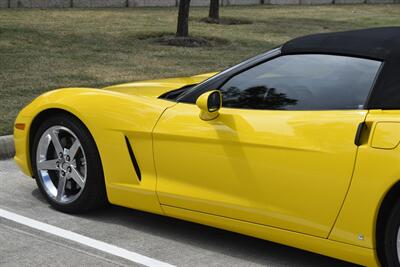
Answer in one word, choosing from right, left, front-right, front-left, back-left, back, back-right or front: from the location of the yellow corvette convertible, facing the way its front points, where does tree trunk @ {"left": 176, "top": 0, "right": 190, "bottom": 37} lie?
front-right

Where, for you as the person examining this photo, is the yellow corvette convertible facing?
facing away from the viewer and to the left of the viewer

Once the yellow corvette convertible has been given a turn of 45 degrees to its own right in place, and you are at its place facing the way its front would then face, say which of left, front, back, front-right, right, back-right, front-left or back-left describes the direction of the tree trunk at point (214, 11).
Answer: front
